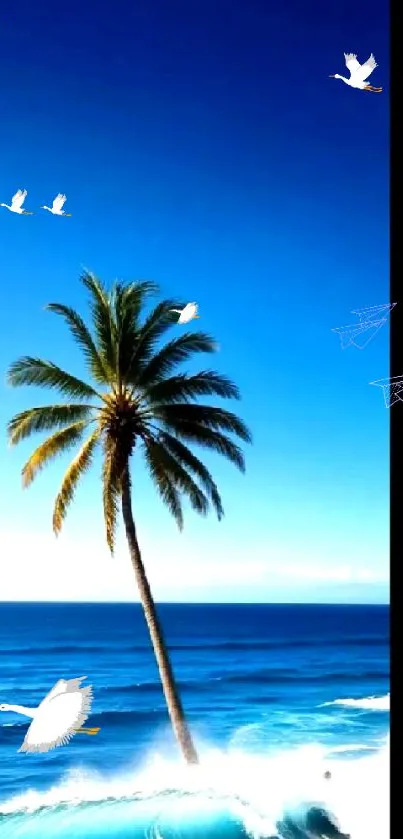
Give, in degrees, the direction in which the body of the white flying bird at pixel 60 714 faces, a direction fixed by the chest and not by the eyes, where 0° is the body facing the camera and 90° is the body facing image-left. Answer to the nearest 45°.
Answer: approximately 90°

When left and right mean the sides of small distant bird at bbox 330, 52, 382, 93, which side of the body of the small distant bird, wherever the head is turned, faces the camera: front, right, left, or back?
left
